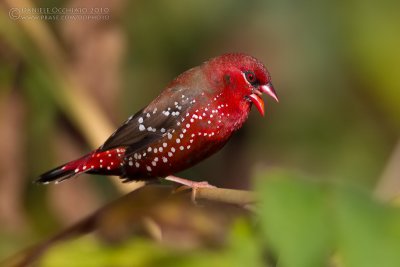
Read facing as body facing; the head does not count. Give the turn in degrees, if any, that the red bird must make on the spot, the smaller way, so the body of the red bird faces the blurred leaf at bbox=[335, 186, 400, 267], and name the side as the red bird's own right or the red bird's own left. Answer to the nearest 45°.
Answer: approximately 90° to the red bird's own right

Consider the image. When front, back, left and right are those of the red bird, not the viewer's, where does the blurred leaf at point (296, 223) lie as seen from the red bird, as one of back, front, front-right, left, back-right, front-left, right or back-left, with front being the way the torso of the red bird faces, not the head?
right

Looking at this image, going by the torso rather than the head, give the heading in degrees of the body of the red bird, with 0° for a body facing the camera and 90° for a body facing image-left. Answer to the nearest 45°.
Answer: approximately 270°
